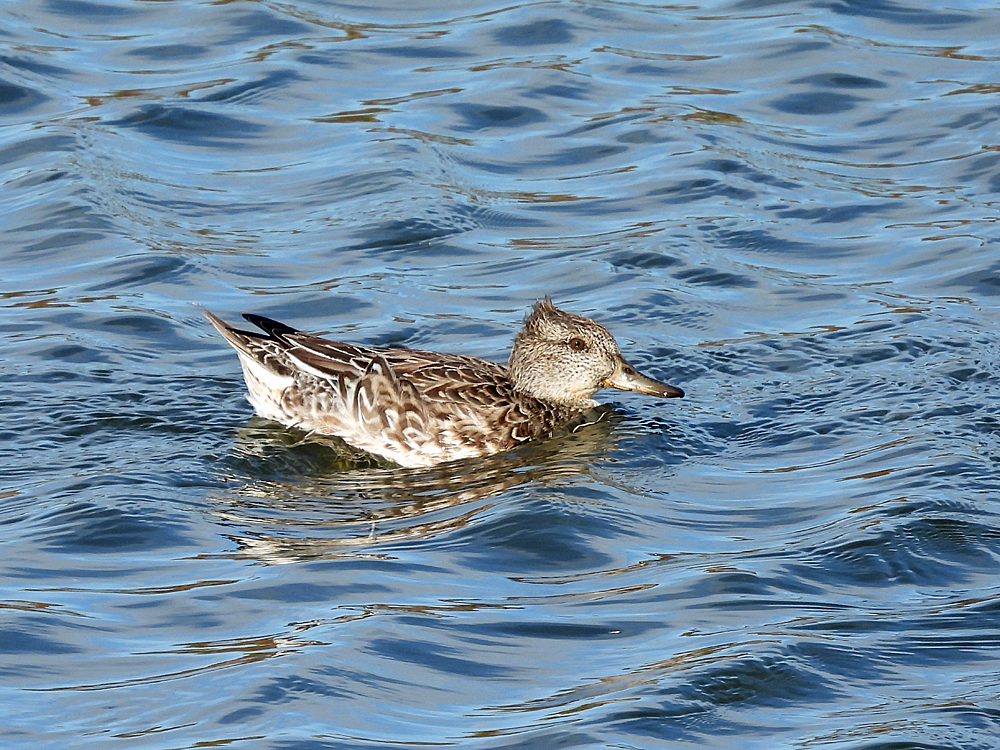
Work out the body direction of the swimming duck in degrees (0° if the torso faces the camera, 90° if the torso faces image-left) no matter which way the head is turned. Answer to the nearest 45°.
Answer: approximately 270°
